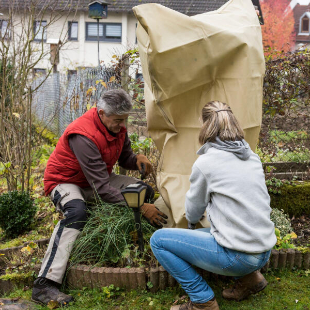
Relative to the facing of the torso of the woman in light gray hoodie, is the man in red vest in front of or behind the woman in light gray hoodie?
in front

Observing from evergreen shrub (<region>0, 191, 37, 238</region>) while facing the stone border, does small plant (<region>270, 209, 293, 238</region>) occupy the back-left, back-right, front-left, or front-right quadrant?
front-left

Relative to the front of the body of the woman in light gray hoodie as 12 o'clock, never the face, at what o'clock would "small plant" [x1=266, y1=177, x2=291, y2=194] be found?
The small plant is roughly at 2 o'clock from the woman in light gray hoodie.

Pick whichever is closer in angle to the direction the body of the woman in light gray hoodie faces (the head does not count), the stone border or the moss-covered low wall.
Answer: the stone border

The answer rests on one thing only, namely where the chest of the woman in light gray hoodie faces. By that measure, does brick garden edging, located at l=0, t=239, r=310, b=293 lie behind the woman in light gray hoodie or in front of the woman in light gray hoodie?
in front

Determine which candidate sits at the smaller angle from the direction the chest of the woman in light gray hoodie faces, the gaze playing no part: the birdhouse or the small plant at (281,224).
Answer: the birdhouse

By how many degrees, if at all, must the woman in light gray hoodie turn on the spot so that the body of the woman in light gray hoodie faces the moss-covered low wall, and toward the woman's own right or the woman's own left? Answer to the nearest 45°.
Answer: approximately 45° to the woman's own right

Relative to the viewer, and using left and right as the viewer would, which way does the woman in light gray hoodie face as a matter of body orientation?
facing away from the viewer and to the left of the viewer

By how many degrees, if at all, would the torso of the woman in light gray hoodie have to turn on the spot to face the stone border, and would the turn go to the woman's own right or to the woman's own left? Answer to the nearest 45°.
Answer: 0° — they already face it
